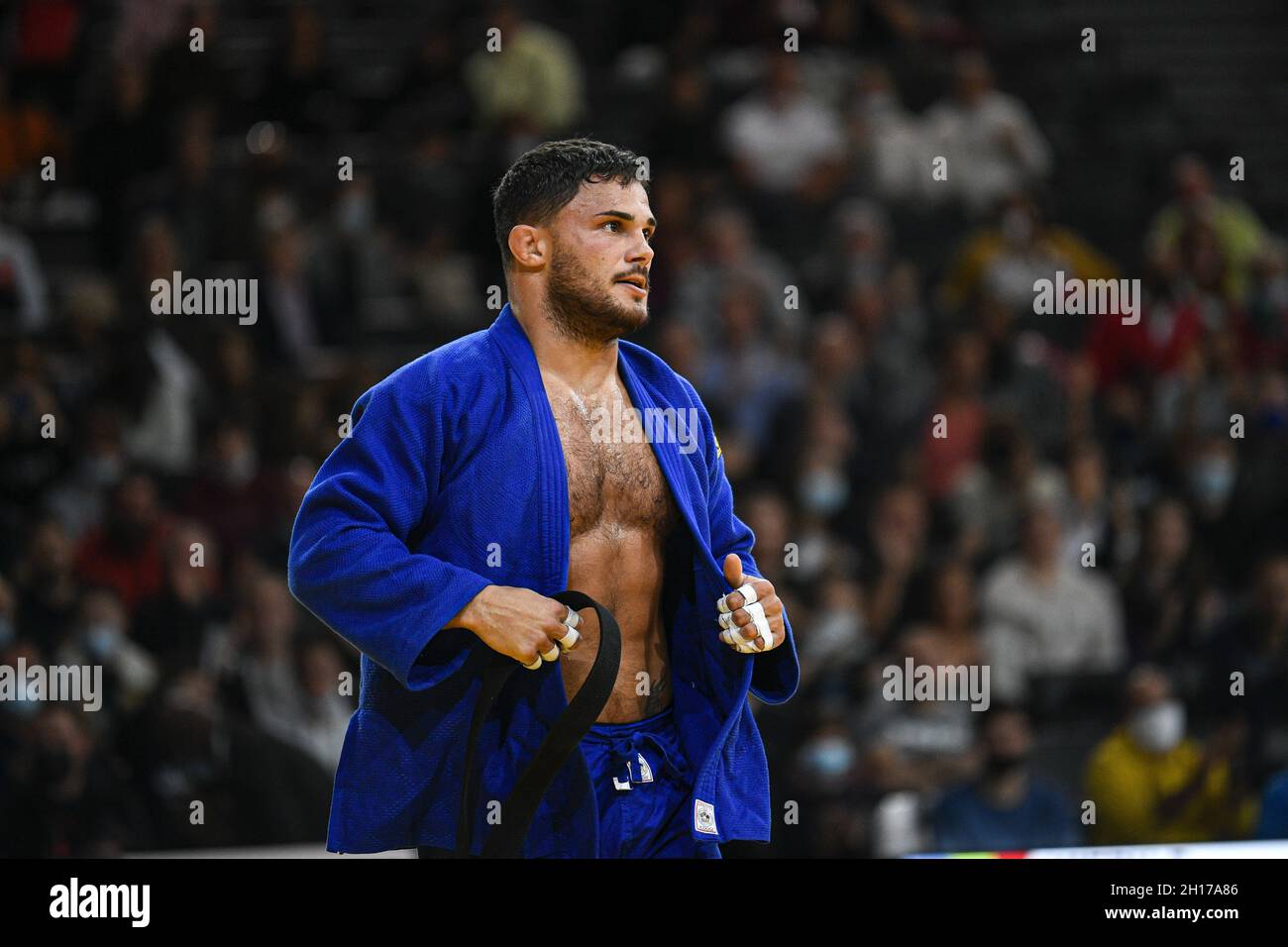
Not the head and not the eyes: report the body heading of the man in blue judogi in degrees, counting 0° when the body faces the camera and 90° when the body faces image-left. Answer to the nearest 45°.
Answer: approximately 315°

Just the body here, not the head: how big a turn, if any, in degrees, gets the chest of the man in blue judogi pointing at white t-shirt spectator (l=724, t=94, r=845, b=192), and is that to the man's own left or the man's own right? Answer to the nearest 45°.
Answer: approximately 135° to the man's own left

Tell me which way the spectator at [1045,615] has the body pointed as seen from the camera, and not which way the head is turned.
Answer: toward the camera

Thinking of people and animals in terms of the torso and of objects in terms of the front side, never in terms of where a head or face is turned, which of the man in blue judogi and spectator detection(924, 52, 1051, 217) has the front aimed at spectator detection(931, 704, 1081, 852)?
spectator detection(924, 52, 1051, 217)

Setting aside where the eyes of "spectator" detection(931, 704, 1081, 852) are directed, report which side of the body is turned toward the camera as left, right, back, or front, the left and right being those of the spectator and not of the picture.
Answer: front

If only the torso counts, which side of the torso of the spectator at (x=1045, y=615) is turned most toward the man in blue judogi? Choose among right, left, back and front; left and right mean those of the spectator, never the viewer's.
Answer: front

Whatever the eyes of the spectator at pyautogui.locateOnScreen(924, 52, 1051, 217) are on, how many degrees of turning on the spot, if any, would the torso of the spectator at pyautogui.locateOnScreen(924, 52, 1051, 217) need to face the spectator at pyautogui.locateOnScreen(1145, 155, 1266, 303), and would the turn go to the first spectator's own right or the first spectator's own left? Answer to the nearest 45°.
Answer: approximately 90° to the first spectator's own left

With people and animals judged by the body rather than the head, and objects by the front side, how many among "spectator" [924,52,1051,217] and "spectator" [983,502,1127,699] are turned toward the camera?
2

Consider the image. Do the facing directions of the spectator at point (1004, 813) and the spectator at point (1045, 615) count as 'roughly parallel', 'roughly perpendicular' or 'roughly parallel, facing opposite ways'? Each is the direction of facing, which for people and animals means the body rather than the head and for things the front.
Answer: roughly parallel

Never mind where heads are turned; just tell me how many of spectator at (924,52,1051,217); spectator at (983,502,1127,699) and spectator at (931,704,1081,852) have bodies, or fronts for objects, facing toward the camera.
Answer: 3

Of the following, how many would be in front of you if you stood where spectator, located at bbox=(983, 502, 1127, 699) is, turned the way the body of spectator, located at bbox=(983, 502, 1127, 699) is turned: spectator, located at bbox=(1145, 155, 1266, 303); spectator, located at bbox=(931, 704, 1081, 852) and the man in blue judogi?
2

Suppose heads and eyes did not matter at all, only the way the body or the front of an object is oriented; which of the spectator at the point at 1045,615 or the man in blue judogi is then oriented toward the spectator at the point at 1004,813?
the spectator at the point at 1045,615

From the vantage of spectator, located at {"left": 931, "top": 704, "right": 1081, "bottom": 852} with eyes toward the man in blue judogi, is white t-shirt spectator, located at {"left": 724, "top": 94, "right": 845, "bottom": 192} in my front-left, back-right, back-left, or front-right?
back-right
